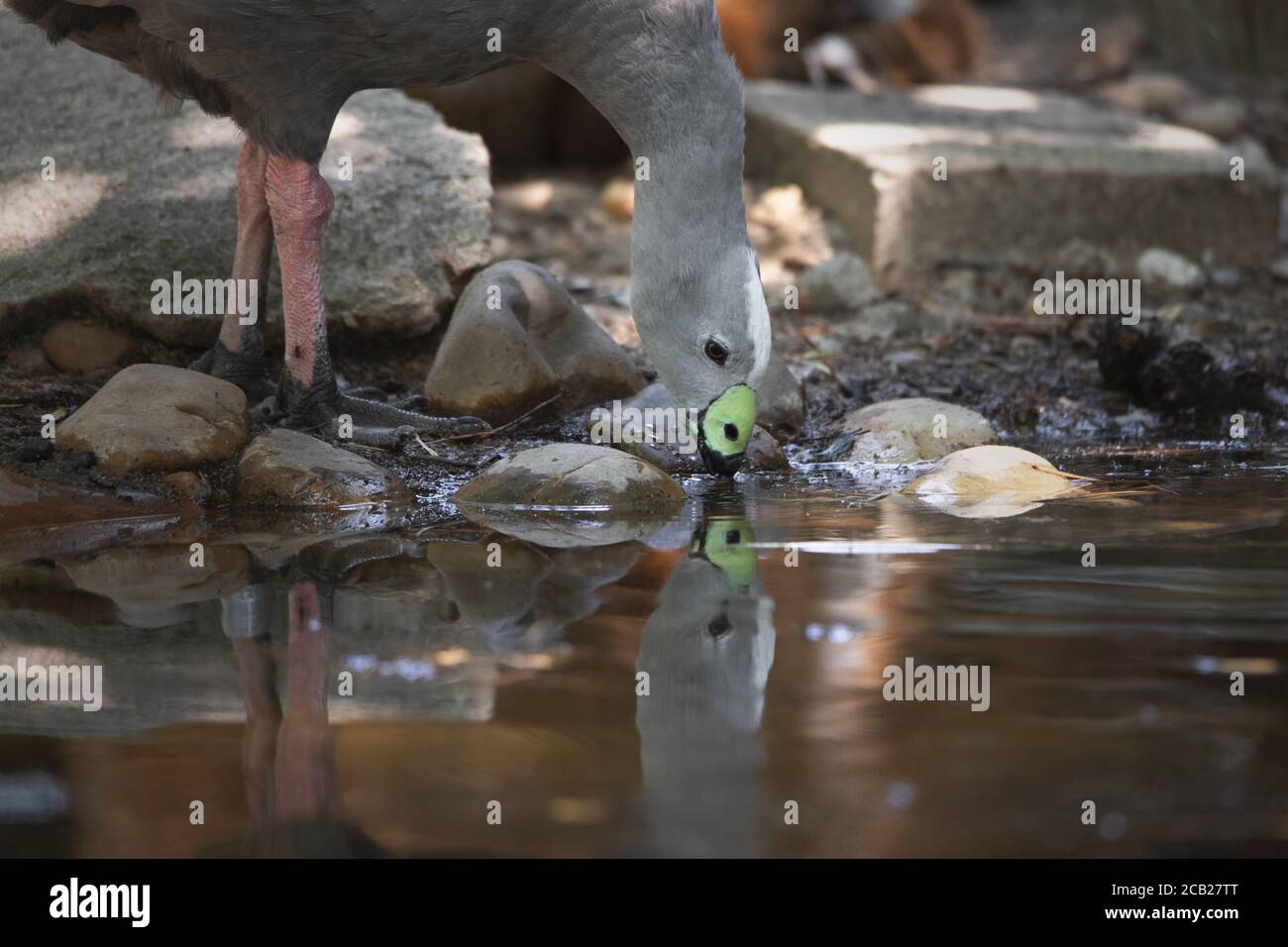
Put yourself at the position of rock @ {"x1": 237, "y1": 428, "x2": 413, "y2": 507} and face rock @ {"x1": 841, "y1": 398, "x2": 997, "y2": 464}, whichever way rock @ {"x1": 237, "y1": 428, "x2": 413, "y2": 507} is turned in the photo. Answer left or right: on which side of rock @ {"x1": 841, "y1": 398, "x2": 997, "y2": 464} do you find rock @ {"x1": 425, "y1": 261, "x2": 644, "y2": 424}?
left

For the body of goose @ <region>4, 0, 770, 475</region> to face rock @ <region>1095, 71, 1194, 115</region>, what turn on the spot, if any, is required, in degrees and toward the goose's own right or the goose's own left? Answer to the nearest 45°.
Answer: approximately 45° to the goose's own left

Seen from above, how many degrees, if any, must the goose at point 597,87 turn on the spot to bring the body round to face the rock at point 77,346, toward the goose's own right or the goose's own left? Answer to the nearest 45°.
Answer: approximately 135° to the goose's own left

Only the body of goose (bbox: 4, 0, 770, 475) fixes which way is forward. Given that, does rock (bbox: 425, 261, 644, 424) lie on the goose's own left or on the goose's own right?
on the goose's own left

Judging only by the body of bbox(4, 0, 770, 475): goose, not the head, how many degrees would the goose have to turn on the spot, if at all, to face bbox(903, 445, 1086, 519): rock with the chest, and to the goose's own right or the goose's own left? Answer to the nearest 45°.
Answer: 0° — it already faces it

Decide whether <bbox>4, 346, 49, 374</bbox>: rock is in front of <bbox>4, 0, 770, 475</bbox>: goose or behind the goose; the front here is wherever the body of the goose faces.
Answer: behind

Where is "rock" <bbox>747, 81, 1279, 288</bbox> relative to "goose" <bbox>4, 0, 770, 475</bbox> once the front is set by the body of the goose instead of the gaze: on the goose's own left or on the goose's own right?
on the goose's own left

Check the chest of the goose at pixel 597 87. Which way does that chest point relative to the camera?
to the viewer's right
